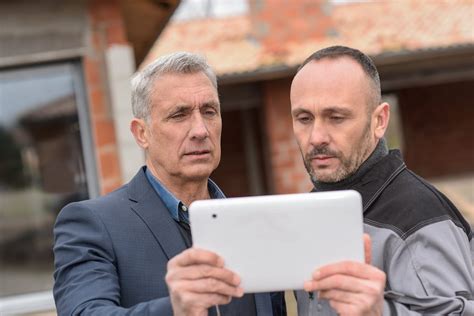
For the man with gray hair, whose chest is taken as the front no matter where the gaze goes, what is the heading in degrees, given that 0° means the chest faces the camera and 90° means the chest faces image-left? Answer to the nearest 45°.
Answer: approximately 315°

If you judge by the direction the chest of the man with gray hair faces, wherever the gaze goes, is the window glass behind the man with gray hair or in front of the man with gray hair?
behind
